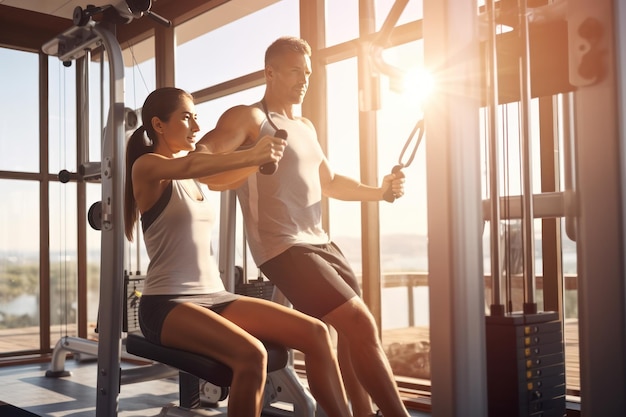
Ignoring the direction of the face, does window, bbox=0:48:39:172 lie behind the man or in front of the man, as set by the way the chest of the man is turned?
behind

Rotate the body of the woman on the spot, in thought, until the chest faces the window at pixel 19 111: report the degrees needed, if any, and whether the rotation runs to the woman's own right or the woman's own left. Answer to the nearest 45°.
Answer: approximately 180°

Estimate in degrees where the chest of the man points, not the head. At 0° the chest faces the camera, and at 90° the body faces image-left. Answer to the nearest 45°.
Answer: approximately 315°

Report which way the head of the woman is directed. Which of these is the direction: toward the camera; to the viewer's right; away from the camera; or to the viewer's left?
to the viewer's right

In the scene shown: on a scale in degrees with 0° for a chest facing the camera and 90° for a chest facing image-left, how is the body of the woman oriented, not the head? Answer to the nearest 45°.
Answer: approximately 315°
